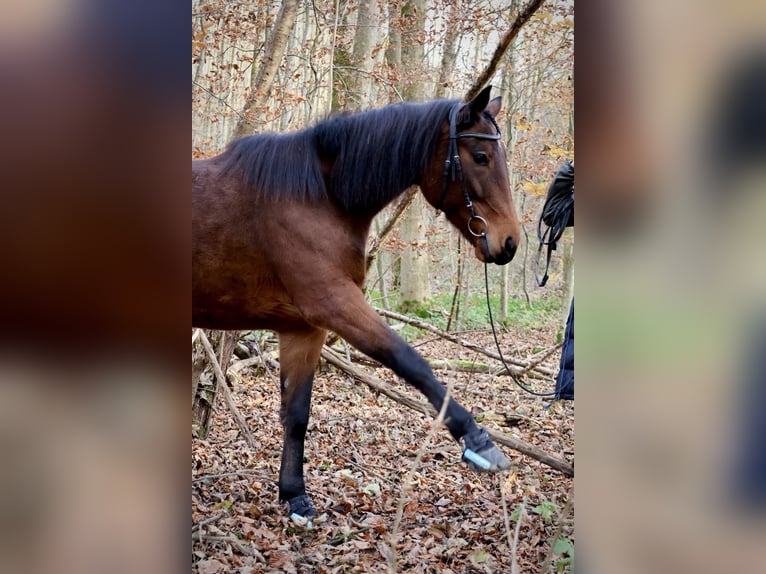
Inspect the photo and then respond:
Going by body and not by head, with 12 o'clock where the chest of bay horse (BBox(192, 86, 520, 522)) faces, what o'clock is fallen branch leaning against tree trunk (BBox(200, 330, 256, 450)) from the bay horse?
The fallen branch leaning against tree trunk is roughly at 8 o'clock from the bay horse.

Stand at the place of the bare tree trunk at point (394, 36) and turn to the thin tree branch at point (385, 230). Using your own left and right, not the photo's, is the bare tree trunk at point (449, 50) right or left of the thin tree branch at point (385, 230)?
left

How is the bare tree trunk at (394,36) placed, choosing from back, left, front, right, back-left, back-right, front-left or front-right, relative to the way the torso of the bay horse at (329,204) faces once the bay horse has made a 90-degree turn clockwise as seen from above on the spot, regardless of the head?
back

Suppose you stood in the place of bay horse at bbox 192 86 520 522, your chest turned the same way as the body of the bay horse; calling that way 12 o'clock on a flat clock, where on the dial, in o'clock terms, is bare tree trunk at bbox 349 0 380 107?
The bare tree trunk is roughly at 9 o'clock from the bay horse.

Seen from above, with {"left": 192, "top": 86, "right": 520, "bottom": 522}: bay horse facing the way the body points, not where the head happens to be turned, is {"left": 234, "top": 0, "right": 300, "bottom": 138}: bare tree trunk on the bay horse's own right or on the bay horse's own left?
on the bay horse's own left

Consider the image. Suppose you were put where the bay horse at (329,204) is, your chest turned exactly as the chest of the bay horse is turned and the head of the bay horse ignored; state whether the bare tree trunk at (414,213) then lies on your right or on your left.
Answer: on your left

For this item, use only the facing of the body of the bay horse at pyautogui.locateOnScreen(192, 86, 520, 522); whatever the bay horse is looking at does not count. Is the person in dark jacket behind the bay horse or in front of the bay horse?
in front

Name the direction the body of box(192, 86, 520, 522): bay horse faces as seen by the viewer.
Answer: to the viewer's right

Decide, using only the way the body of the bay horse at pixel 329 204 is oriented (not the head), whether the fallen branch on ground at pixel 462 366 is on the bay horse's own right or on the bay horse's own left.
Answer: on the bay horse's own left

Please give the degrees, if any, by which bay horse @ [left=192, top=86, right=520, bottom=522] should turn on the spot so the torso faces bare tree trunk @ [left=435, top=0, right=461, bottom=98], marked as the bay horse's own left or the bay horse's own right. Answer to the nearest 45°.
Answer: approximately 90° to the bay horse's own left
